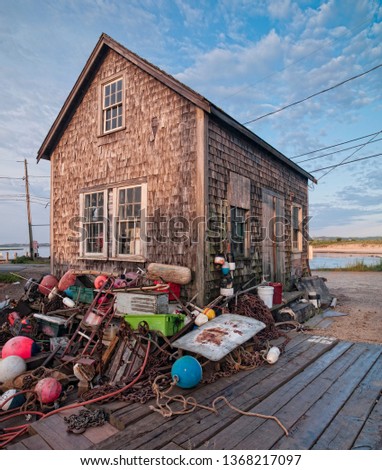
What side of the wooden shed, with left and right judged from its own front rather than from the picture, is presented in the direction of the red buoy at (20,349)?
right

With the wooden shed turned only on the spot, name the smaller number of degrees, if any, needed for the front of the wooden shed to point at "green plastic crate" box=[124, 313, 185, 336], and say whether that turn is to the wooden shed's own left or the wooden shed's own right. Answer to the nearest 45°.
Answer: approximately 45° to the wooden shed's own right

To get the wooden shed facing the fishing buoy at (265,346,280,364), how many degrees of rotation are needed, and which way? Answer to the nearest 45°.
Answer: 0° — it already faces it

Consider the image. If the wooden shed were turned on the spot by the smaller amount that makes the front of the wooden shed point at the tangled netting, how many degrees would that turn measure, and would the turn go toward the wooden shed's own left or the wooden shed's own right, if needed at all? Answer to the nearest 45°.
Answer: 0° — it already faces it

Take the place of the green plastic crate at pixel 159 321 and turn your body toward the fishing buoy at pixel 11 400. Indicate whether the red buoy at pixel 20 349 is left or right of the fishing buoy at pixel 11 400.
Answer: right

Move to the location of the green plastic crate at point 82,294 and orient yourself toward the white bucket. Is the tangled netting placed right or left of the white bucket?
right

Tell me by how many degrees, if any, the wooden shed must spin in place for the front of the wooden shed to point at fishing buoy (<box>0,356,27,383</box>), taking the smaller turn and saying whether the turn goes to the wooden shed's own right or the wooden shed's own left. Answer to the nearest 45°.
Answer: approximately 90° to the wooden shed's own right
